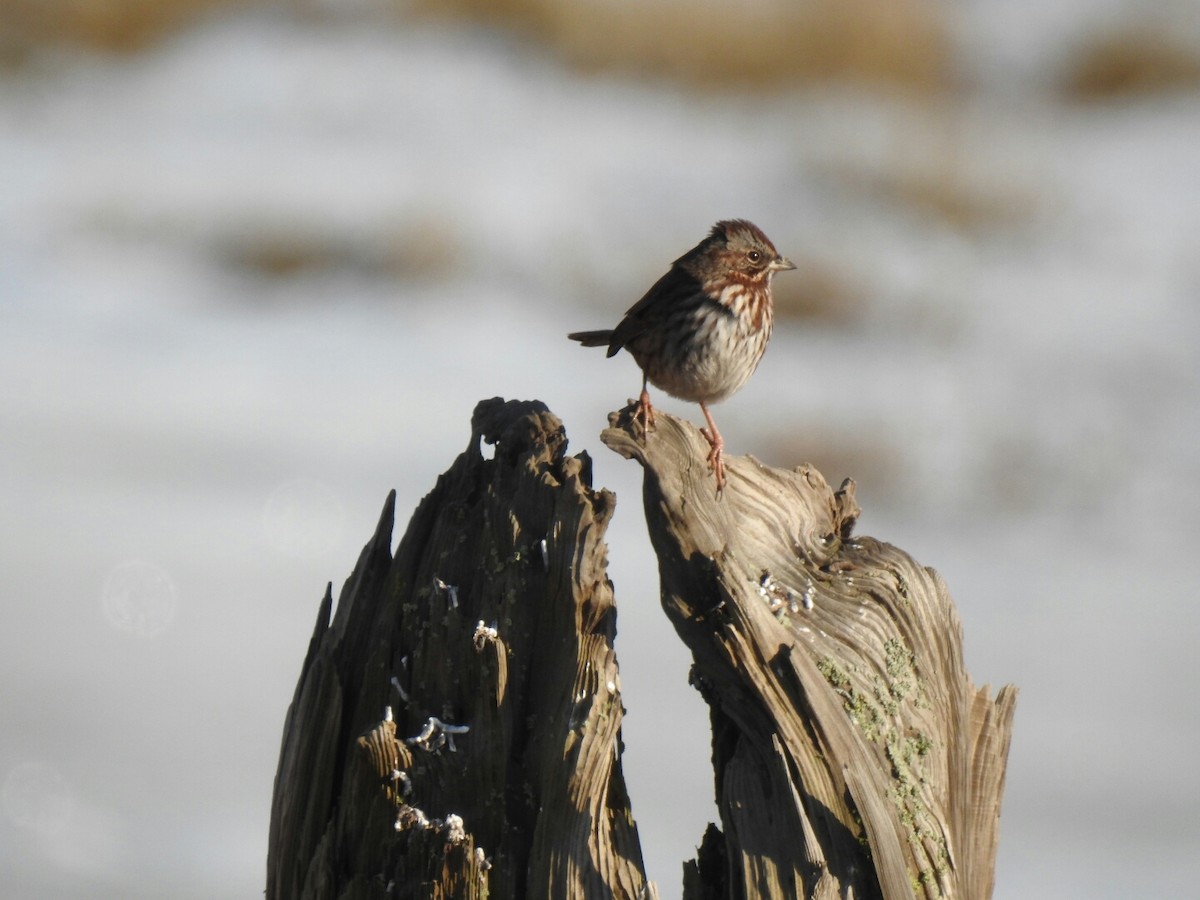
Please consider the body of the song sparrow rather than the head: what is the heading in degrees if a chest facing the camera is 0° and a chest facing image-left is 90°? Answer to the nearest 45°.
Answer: approximately 315°
